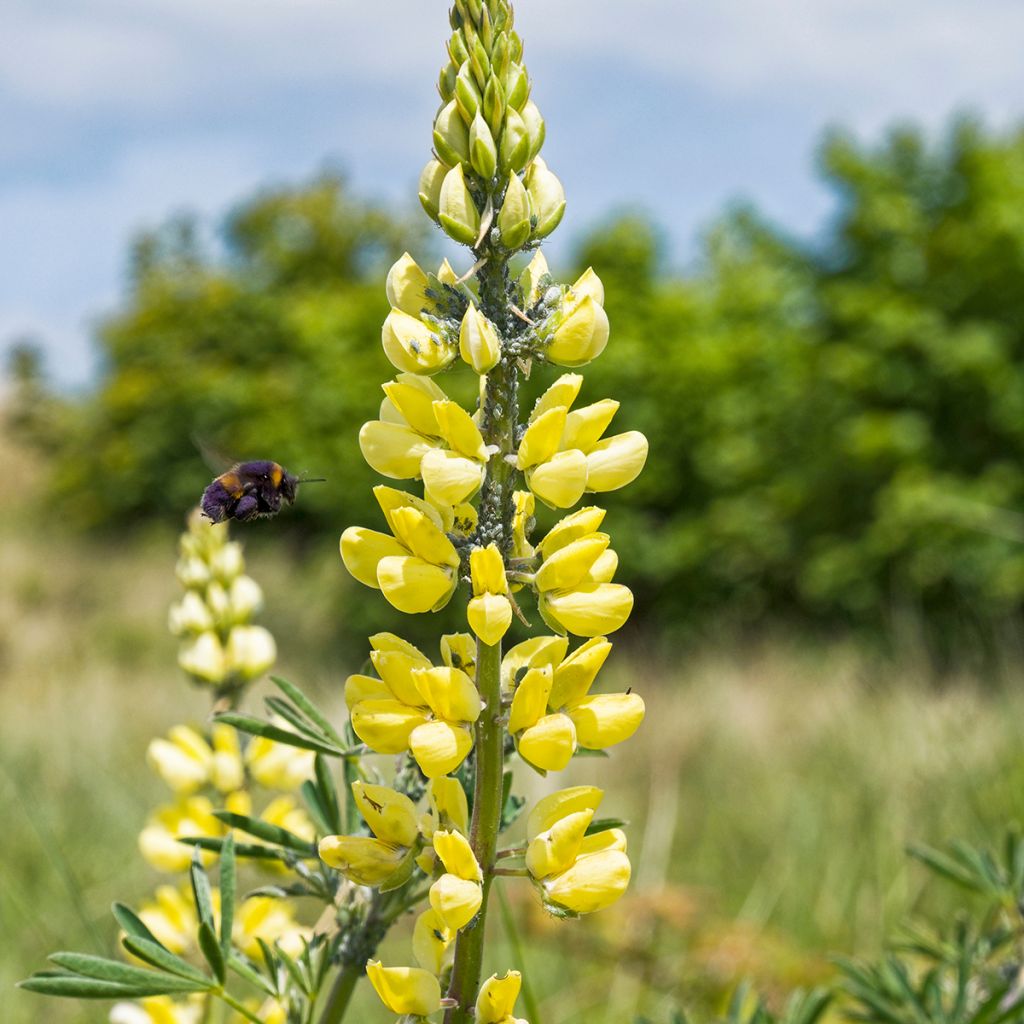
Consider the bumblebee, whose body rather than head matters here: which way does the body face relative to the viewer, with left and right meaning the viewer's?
facing to the right of the viewer
